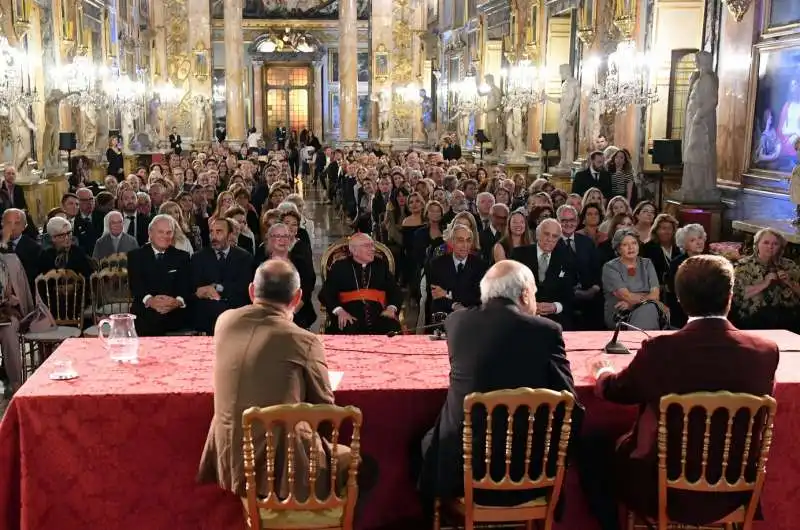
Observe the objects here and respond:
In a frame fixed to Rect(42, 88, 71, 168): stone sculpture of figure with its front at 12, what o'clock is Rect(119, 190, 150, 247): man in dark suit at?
The man in dark suit is roughly at 3 o'clock from the stone sculpture of figure.

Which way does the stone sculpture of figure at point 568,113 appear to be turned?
to the viewer's left

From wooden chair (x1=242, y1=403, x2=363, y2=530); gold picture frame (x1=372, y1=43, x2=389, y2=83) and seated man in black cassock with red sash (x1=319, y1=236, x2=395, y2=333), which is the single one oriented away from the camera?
wooden chair (x1=242, y1=403, x2=363, y2=530)

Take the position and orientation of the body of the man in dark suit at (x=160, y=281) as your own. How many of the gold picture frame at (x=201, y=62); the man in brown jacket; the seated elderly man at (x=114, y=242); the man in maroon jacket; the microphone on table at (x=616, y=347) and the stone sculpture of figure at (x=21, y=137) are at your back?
3

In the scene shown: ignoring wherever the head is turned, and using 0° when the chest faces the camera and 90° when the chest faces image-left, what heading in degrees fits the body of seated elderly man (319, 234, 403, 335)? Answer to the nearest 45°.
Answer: approximately 0°

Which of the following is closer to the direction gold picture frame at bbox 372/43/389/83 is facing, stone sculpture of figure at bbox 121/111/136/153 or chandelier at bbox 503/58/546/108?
the chandelier

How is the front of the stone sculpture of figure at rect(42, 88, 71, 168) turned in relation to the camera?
facing to the right of the viewer

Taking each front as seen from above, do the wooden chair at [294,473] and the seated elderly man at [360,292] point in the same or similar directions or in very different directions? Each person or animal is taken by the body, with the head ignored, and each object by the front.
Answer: very different directions

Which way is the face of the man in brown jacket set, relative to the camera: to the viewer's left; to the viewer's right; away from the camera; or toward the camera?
away from the camera

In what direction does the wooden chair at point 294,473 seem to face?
away from the camera

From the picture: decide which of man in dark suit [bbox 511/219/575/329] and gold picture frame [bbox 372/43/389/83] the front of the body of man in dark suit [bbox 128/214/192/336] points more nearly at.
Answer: the man in dark suit

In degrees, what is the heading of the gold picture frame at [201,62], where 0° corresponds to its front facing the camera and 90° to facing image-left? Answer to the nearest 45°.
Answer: approximately 0°

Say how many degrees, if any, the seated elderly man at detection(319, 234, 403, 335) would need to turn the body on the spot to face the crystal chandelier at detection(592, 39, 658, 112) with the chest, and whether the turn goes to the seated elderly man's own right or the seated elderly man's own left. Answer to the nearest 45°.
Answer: approximately 135° to the seated elderly man's own left
